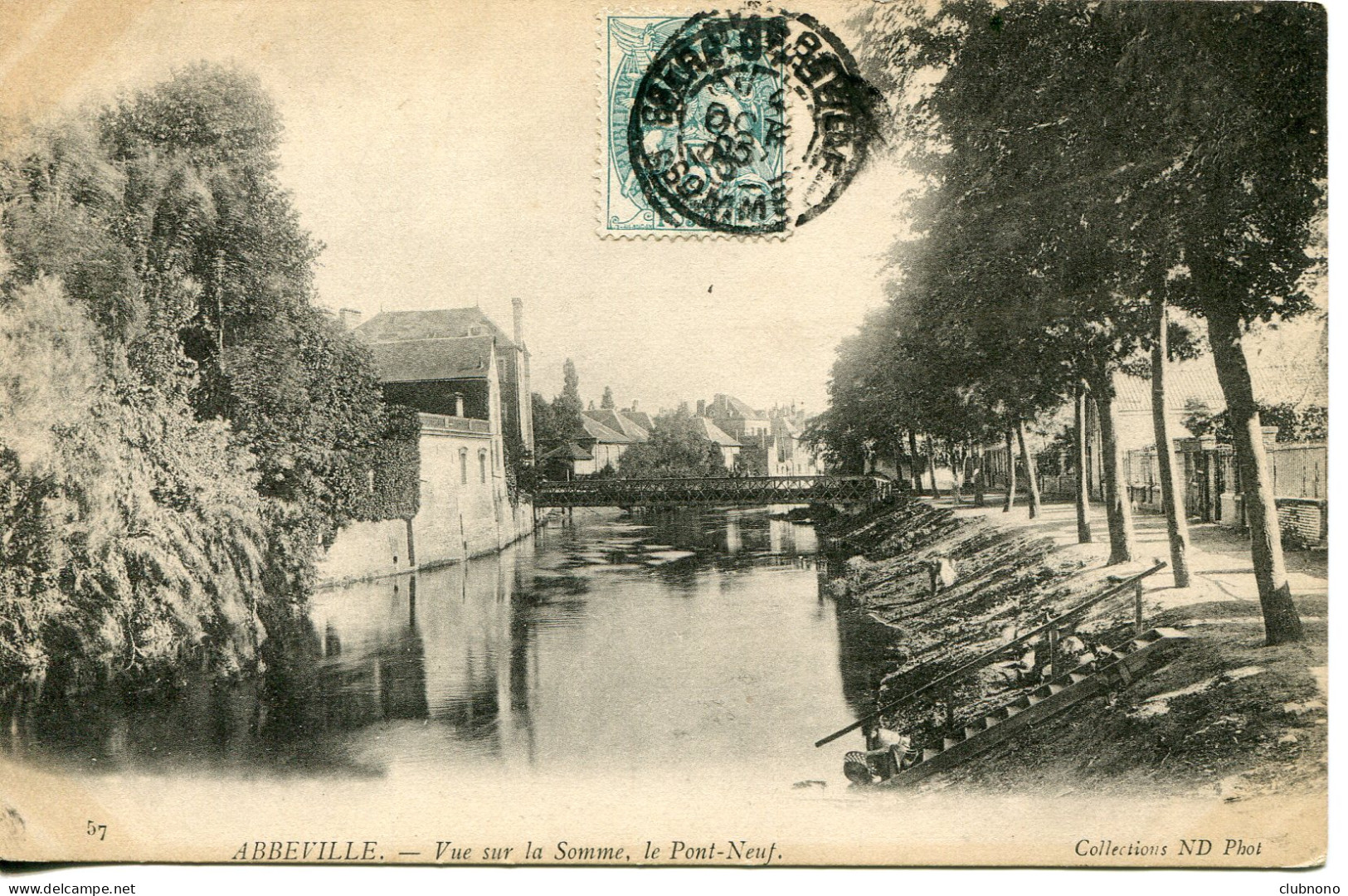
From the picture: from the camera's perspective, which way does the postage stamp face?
toward the camera
